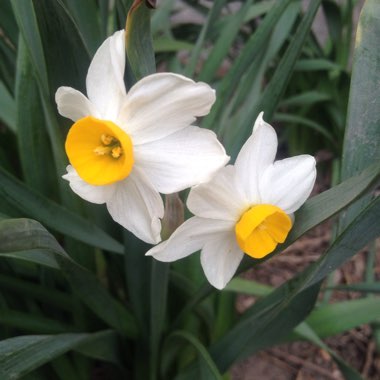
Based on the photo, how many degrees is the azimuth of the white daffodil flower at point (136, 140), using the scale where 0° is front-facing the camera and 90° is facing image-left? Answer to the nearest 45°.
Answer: approximately 45°

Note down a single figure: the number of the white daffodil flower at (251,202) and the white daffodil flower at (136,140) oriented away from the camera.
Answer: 0
